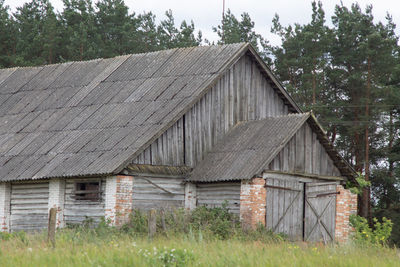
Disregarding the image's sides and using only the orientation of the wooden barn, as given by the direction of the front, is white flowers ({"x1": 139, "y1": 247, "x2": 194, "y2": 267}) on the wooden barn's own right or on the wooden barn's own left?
on the wooden barn's own right

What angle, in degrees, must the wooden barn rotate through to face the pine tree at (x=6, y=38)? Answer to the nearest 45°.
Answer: approximately 180°

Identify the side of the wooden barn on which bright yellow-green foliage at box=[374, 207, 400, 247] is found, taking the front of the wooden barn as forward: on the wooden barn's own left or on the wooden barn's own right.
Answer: on the wooden barn's own left

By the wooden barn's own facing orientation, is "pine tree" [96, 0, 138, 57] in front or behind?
behind

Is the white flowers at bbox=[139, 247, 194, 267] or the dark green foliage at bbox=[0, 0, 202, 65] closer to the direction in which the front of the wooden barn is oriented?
the white flowers

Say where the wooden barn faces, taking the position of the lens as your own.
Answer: facing the viewer and to the right of the viewer

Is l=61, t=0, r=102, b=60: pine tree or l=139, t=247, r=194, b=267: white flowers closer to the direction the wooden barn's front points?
the white flowers

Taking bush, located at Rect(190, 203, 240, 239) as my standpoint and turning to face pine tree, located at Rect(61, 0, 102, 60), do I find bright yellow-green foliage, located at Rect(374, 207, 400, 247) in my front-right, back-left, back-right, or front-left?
back-right

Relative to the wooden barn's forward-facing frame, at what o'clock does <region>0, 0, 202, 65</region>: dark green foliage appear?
The dark green foliage is roughly at 7 o'clock from the wooden barn.

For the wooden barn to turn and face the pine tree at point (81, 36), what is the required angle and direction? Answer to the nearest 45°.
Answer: approximately 135° to its left
